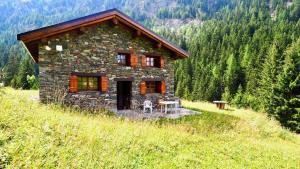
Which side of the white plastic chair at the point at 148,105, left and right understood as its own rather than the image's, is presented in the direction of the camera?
front

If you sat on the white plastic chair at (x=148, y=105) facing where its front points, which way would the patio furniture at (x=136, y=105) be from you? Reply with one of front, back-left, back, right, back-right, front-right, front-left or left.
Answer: right

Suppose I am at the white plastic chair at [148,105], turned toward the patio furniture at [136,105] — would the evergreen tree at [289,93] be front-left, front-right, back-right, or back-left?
back-right

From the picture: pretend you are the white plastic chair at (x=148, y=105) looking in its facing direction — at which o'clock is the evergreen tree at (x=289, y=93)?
The evergreen tree is roughly at 8 o'clock from the white plastic chair.
